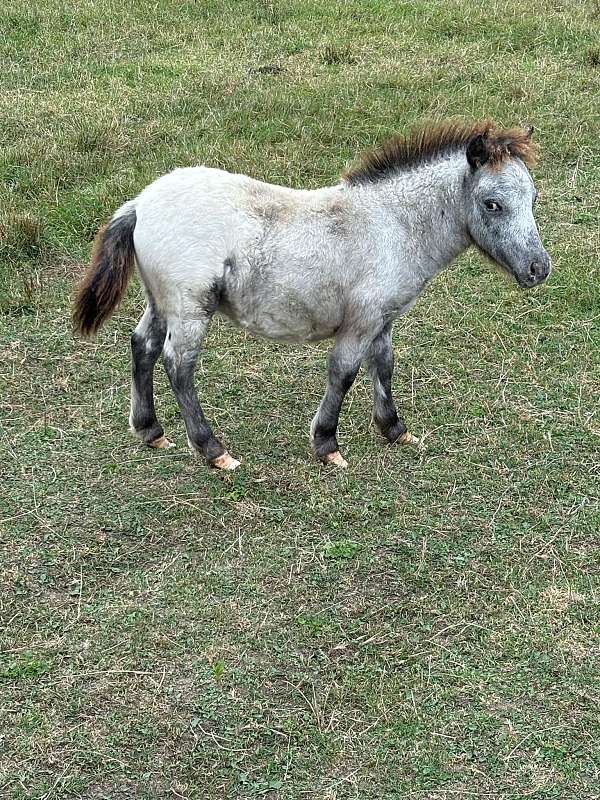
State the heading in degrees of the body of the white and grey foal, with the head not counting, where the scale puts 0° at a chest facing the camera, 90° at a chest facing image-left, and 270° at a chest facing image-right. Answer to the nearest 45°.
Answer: approximately 270°
